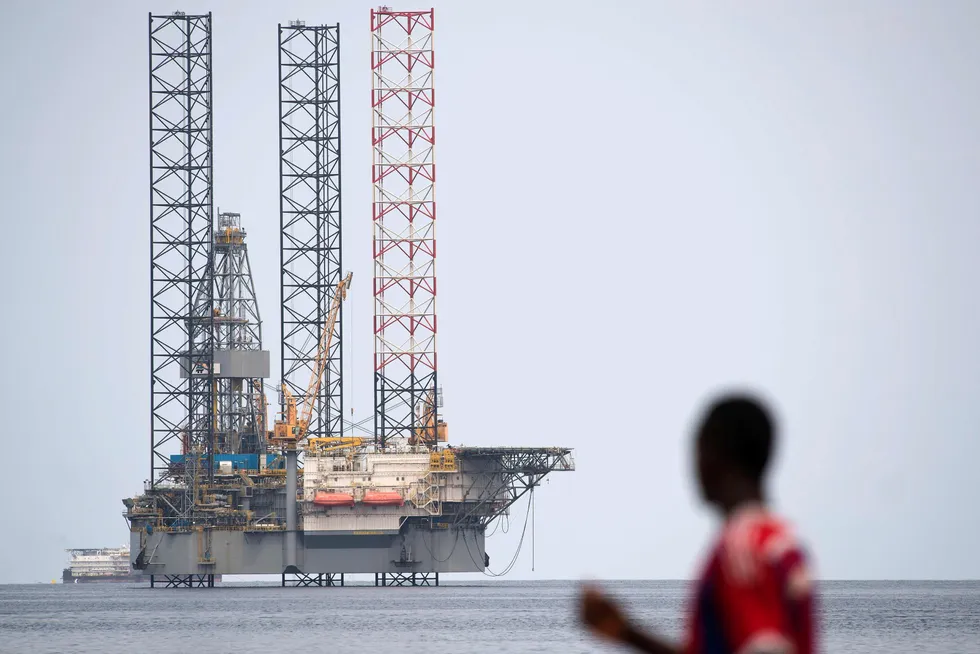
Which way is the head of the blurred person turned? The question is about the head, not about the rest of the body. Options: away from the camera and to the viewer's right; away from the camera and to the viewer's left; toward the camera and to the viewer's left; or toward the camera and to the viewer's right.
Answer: away from the camera and to the viewer's left

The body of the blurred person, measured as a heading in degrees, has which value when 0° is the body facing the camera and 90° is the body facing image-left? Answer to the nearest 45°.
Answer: approximately 90°
